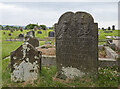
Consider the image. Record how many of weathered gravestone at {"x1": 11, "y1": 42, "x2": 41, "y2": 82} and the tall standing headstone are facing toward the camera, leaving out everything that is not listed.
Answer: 2

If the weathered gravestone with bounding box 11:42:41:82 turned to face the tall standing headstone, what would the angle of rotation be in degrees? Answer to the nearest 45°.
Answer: approximately 90° to its left

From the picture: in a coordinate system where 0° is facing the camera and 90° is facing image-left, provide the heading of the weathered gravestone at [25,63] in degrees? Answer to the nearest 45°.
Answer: approximately 0°

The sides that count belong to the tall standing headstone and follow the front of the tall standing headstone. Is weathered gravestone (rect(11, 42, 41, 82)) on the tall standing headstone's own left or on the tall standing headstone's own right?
on the tall standing headstone's own right
